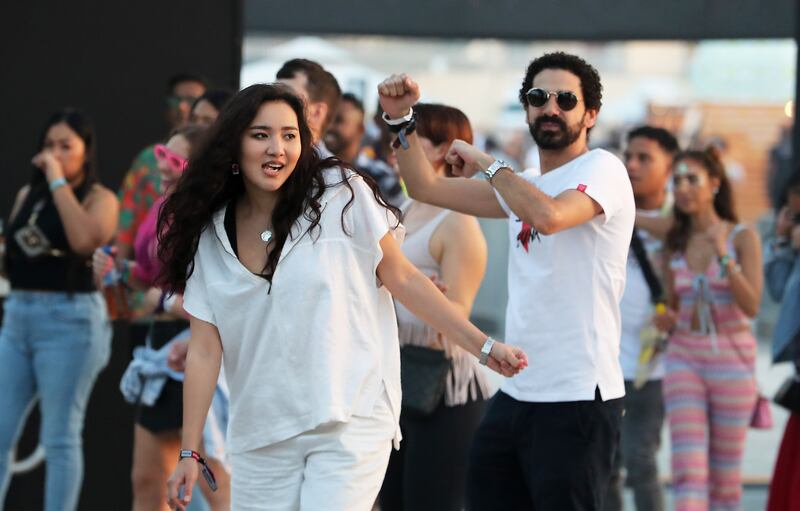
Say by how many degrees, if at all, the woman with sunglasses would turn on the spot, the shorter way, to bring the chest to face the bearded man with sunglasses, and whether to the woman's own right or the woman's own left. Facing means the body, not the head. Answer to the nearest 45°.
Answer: approximately 90° to the woman's own left

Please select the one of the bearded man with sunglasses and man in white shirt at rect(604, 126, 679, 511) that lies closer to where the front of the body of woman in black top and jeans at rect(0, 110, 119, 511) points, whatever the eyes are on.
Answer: the bearded man with sunglasses

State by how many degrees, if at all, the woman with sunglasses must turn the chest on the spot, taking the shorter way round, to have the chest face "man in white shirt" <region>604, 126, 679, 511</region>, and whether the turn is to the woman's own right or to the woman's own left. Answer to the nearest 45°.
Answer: approximately 135° to the woman's own left

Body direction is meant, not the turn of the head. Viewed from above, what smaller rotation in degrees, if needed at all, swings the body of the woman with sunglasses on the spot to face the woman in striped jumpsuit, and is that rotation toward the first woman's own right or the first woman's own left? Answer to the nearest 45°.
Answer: approximately 135° to the first woman's own left

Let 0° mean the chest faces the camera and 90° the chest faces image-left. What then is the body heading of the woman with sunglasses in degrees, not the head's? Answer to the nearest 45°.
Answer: approximately 45°

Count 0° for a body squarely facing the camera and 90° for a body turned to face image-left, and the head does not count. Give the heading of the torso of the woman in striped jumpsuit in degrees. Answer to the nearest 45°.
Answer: approximately 45°

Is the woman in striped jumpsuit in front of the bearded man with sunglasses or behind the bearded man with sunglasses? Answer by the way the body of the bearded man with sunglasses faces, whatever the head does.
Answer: behind

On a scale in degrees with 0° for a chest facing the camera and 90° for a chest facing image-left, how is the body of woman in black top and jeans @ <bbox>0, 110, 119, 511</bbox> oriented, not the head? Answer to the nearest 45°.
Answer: approximately 45°
